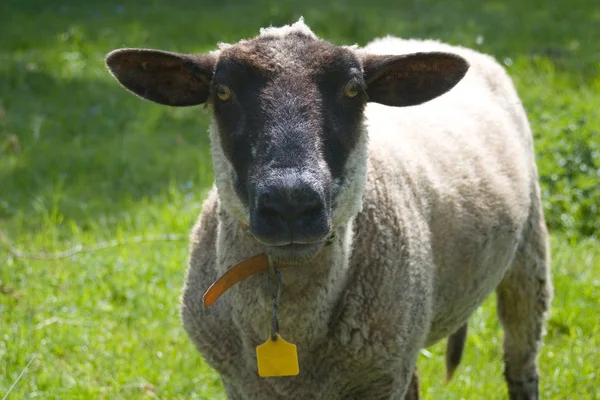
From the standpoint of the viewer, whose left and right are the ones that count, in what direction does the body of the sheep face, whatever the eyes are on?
facing the viewer and to the left of the viewer
